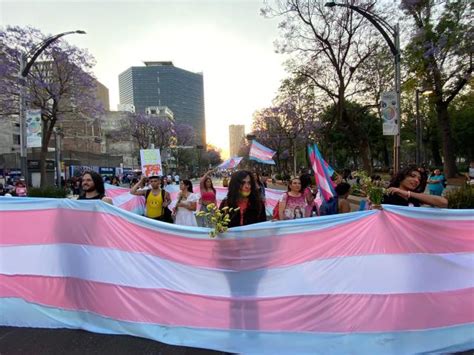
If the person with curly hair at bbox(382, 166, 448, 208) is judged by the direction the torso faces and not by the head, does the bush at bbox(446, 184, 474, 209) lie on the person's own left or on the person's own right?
on the person's own left

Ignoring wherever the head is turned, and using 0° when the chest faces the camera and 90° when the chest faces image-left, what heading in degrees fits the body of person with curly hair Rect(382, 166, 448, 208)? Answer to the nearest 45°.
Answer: approximately 315°

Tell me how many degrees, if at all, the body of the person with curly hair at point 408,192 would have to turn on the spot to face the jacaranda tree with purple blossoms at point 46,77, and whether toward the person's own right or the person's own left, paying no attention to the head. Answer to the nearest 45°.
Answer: approximately 180°

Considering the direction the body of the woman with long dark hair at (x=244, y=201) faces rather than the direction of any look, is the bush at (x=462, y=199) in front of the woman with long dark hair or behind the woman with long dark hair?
behind

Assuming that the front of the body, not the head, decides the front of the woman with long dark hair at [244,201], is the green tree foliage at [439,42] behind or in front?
behind

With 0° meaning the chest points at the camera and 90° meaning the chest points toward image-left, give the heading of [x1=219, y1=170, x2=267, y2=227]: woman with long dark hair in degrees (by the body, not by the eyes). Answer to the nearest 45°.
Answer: approximately 0°

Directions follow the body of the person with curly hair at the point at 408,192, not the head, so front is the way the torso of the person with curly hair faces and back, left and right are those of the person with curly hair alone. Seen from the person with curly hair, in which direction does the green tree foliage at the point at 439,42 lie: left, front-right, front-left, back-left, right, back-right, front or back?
back-left
